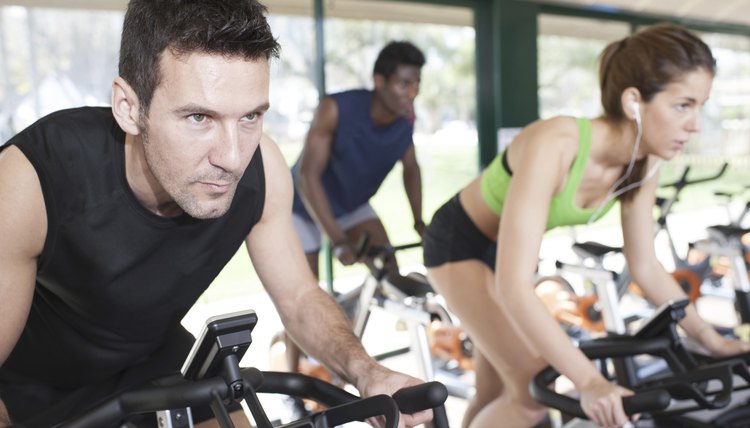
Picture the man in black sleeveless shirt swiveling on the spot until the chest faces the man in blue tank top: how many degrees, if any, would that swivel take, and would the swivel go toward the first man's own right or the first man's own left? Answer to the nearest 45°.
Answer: approximately 135° to the first man's own left

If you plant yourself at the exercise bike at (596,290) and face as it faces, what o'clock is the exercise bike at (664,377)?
the exercise bike at (664,377) is roughly at 3 o'clock from the exercise bike at (596,290).

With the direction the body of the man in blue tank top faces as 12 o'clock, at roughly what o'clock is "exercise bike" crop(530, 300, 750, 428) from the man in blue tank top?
The exercise bike is roughly at 1 o'clock from the man in blue tank top.

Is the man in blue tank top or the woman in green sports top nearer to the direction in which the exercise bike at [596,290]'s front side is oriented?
the woman in green sports top

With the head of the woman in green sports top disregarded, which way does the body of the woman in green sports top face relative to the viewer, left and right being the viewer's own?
facing the viewer and to the right of the viewer

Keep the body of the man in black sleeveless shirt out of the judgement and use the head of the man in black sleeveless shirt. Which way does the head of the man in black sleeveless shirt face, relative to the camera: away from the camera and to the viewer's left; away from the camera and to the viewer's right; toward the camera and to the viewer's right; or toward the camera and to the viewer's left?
toward the camera and to the viewer's right

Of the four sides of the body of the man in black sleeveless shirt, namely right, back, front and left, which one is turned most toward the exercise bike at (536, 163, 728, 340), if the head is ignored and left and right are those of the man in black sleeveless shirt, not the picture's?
left

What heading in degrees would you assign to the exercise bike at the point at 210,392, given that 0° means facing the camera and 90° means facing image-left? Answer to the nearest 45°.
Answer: approximately 315°

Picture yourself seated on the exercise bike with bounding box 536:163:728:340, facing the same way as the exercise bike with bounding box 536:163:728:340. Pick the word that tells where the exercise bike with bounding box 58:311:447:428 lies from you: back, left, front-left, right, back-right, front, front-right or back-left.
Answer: right

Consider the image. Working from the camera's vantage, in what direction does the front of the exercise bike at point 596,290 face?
facing to the right of the viewer

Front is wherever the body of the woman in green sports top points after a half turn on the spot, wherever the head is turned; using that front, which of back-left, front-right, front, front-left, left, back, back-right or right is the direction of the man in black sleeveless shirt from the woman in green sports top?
left

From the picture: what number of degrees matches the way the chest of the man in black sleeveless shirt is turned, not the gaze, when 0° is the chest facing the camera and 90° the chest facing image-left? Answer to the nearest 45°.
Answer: approximately 315°

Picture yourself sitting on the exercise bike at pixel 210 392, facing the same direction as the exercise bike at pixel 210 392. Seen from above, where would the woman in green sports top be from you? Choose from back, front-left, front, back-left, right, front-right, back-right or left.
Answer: left

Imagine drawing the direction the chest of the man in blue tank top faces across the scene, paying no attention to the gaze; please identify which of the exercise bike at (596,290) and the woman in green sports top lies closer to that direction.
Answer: the woman in green sports top
